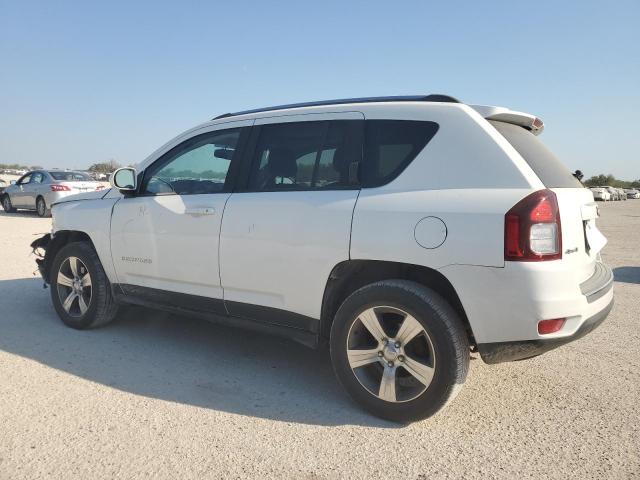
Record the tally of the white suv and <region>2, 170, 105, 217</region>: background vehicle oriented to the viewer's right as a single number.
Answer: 0

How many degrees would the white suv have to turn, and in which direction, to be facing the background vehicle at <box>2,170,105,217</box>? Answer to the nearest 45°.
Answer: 0° — it already faces it

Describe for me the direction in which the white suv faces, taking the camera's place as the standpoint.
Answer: facing away from the viewer and to the left of the viewer

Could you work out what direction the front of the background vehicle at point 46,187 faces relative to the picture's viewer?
facing away from the viewer and to the left of the viewer

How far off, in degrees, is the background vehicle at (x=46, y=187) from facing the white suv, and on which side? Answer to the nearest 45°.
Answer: approximately 135° to its left
